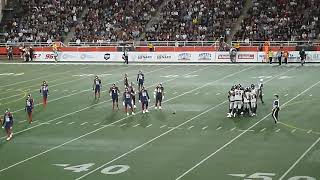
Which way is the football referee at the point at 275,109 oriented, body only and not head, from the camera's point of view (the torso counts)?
to the viewer's left

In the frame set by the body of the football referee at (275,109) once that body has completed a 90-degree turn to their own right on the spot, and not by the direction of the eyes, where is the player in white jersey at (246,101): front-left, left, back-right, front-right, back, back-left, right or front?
front-left

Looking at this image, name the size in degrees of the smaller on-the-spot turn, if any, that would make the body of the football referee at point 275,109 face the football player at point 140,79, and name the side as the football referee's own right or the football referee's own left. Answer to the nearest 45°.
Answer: approximately 45° to the football referee's own right

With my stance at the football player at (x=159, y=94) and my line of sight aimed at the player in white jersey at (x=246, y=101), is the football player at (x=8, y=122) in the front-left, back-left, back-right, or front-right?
back-right

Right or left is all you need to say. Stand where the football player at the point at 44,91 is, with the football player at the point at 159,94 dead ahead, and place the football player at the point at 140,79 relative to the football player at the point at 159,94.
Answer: left
